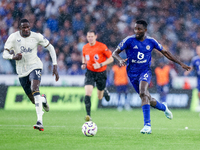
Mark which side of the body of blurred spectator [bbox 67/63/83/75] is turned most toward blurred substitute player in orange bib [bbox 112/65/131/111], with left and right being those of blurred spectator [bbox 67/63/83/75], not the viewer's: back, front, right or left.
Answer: front

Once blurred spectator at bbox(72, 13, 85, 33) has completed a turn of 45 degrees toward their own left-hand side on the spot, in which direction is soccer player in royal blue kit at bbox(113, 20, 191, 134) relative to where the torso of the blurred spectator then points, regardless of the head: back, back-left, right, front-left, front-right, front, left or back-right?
front-right

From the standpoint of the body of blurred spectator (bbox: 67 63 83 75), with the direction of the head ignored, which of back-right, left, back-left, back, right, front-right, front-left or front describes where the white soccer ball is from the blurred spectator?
front

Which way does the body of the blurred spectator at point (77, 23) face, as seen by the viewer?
toward the camera

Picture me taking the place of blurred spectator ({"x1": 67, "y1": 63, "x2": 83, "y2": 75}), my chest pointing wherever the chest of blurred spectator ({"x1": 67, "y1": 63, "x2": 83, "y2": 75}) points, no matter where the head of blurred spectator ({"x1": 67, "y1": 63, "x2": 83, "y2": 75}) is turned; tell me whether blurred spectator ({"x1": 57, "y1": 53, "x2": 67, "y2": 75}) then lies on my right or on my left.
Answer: on my right

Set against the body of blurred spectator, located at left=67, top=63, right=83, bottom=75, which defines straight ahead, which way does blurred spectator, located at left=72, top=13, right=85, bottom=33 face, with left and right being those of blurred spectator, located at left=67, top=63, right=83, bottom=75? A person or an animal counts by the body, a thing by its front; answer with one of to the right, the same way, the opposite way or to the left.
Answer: the same way

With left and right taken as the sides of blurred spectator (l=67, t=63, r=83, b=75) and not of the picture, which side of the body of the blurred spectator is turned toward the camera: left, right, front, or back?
front
